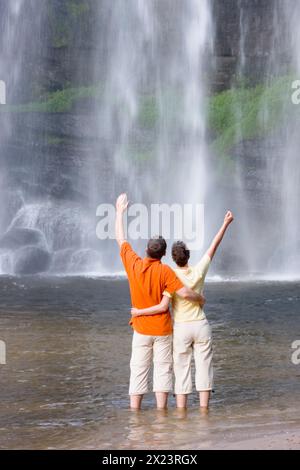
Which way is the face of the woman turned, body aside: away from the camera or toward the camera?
away from the camera

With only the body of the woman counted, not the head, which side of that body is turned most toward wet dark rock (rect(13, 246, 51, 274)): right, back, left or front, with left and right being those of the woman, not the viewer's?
front

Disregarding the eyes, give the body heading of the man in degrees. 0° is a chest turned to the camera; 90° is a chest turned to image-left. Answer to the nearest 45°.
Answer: approximately 180°

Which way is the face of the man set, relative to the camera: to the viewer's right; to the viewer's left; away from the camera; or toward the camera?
away from the camera

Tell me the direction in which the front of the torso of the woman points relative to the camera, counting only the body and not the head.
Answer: away from the camera

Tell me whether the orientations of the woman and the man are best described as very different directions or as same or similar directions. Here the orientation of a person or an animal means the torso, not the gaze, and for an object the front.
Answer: same or similar directions

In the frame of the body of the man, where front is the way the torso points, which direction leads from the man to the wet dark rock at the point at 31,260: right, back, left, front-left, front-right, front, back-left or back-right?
front

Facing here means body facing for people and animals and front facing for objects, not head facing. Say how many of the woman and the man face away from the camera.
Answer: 2
